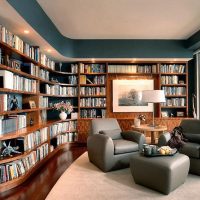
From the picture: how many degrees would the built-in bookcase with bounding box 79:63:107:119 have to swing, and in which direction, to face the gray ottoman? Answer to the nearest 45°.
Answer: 0° — it already faces it

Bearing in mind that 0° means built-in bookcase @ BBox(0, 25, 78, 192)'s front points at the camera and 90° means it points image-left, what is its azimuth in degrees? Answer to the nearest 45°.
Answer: approximately 315°

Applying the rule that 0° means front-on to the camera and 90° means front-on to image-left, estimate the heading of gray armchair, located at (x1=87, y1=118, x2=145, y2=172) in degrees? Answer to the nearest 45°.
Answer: approximately 315°

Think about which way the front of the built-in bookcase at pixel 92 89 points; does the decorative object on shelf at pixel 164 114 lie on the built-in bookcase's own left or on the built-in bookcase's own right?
on the built-in bookcase's own left

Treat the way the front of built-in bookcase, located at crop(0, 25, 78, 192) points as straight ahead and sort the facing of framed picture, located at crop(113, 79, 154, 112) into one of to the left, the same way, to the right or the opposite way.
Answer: to the right

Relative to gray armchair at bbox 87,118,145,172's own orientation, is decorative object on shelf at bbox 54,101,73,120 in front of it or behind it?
behind

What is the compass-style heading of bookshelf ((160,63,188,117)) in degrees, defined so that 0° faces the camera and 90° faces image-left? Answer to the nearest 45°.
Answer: approximately 0°

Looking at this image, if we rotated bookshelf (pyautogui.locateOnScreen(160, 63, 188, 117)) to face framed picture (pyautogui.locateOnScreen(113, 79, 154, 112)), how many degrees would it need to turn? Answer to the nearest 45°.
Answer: approximately 90° to its right

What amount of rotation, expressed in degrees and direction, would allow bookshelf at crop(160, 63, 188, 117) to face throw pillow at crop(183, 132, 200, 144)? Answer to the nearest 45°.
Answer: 0° — it already faces it

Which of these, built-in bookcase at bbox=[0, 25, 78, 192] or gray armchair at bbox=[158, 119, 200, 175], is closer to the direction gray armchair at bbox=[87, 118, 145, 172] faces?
the gray armchair

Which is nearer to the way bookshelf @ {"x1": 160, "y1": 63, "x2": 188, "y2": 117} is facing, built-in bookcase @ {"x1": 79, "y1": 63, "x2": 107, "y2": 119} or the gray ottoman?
the gray ottoman

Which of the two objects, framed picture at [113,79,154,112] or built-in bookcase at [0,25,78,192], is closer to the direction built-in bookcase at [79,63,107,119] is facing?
the built-in bookcase

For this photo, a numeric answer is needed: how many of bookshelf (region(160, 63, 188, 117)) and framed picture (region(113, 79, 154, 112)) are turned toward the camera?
2
